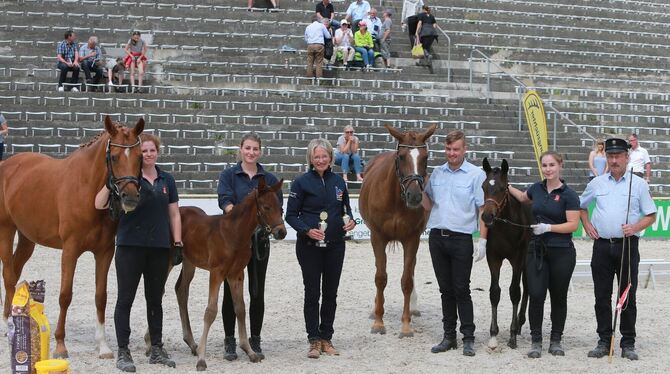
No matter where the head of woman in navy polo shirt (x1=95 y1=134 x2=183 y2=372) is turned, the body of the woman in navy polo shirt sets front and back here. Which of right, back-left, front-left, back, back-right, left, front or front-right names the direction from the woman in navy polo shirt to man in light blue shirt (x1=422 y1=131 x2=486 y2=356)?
left

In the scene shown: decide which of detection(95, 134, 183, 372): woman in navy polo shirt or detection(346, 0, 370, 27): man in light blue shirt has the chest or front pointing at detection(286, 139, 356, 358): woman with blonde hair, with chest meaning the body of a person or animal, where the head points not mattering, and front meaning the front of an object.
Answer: the man in light blue shirt

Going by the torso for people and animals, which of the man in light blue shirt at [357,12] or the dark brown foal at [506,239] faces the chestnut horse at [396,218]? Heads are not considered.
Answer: the man in light blue shirt

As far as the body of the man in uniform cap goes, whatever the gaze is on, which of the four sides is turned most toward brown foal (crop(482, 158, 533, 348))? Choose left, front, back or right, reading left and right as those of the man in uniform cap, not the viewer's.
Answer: right

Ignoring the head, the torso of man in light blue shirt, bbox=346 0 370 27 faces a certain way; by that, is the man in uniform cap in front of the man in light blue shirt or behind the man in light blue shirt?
in front

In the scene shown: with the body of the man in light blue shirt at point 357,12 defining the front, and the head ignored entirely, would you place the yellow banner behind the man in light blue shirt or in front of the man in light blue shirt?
in front

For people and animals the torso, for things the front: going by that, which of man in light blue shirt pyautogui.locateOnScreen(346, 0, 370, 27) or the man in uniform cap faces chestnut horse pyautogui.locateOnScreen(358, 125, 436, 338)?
the man in light blue shirt

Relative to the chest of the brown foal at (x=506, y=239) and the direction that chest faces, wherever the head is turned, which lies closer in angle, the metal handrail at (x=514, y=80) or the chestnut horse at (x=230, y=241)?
the chestnut horse

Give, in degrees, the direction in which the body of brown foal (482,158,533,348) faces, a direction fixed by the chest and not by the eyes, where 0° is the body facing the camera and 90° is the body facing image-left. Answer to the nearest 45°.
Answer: approximately 0°
